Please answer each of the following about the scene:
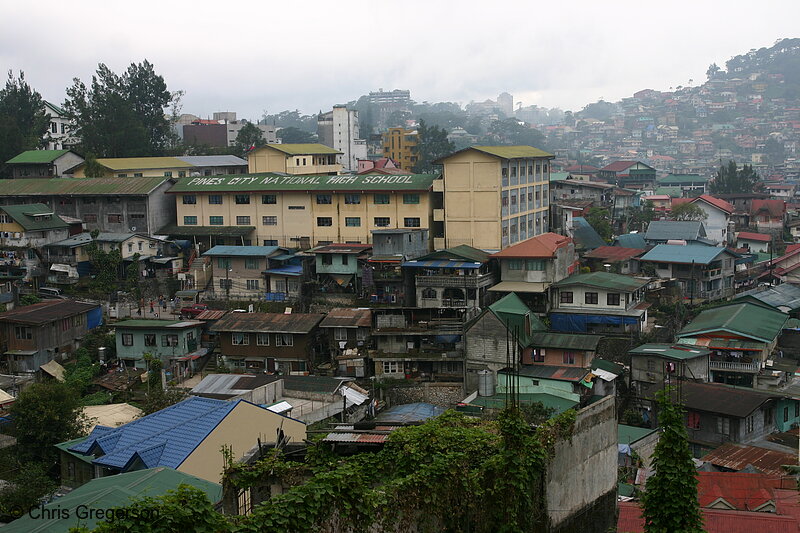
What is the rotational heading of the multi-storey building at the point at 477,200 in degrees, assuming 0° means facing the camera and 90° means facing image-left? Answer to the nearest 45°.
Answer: approximately 315°

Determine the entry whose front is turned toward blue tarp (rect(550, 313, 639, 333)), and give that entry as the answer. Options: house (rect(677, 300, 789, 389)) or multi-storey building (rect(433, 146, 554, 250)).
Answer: the multi-storey building

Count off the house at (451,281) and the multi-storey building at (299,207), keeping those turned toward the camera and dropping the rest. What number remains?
2

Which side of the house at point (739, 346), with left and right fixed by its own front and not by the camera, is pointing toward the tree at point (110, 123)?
right

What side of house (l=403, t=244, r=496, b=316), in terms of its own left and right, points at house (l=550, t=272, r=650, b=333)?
left

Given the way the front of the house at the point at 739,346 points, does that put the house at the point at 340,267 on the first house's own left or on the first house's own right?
on the first house's own right

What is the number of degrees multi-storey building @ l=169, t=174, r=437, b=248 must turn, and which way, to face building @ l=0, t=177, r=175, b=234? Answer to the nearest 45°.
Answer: approximately 90° to its right

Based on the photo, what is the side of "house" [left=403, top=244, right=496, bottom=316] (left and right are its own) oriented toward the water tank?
front

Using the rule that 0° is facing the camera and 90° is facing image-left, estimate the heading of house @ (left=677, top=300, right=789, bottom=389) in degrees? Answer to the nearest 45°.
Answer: approximately 0°

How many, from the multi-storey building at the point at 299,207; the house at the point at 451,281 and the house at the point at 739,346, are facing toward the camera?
3

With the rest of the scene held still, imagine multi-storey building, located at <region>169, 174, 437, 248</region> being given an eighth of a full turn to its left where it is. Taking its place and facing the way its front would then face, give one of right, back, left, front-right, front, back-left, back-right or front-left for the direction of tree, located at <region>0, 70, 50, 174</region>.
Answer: back

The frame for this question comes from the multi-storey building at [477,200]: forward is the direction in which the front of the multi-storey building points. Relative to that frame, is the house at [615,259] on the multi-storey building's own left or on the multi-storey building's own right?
on the multi-storey building's own left

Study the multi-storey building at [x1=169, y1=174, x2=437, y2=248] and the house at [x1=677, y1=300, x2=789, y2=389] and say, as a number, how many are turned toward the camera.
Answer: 2

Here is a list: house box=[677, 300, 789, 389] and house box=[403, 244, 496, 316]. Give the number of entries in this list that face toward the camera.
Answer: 2

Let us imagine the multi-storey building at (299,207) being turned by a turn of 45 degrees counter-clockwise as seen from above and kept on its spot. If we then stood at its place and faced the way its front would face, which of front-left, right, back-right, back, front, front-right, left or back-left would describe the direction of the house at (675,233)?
front-left
